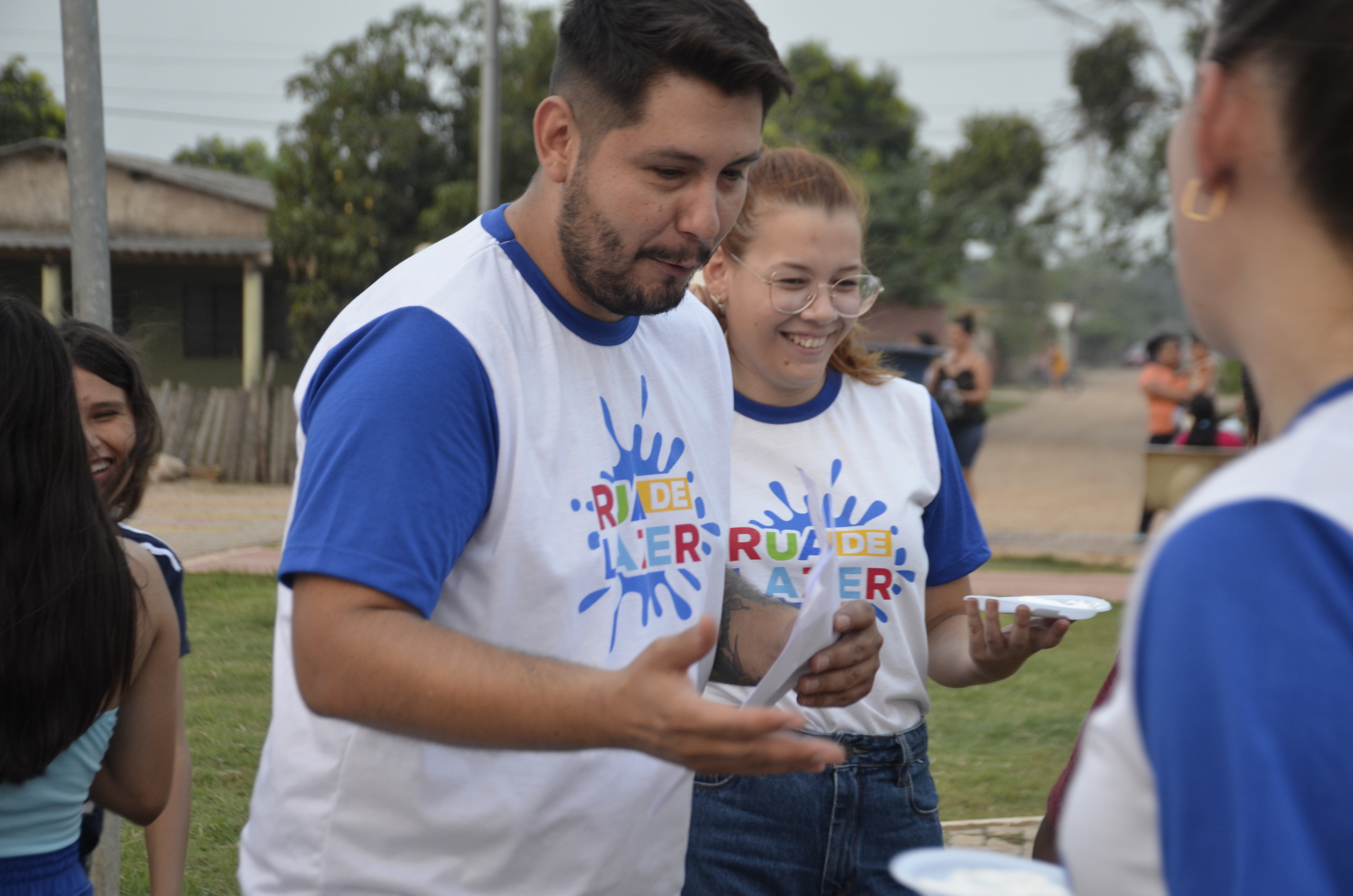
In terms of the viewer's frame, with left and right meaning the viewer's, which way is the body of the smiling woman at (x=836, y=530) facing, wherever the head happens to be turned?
facing the viewer and to the right of the viewer

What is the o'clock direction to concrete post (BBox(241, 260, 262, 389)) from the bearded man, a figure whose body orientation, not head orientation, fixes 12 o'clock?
The concrete post is roughly at 7 o'clock from the bearded man.

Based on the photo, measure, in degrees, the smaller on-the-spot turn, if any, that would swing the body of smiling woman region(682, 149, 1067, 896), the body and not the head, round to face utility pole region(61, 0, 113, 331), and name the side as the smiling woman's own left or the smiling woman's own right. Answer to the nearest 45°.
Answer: approximately 135° to the smiling woman's own right

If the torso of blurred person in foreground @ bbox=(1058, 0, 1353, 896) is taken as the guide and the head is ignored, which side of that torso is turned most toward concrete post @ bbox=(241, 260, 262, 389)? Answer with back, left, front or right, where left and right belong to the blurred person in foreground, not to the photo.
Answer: front

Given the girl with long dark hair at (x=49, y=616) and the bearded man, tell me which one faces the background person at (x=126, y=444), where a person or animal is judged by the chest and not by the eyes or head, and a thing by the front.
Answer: the girl with long dark hair

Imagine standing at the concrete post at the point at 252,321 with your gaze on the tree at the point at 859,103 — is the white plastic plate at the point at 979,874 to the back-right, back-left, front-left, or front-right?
back-right

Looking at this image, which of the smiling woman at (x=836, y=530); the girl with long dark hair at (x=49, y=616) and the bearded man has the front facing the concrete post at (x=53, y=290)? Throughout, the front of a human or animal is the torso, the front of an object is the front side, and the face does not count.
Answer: the girl with long dark hair

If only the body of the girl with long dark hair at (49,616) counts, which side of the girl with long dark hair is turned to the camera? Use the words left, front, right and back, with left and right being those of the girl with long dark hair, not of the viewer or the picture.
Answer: back

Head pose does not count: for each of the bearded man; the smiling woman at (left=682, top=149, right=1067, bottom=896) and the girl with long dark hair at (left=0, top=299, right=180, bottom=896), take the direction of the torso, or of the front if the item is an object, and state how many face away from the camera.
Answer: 1

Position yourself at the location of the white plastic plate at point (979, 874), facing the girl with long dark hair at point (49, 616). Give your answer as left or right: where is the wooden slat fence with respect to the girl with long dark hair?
right

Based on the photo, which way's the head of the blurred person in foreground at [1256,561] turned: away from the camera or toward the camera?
away from the camera

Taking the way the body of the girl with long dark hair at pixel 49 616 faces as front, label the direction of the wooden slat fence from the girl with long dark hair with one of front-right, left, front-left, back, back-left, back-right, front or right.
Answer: front

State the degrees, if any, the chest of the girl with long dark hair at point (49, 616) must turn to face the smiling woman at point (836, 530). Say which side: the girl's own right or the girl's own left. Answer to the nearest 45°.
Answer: approximately 90° to the girl's own right

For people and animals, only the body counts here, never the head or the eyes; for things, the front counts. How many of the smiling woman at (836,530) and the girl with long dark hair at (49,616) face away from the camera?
1

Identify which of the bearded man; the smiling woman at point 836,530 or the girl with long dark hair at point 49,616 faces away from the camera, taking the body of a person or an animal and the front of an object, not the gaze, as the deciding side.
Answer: the girl with long dark hair

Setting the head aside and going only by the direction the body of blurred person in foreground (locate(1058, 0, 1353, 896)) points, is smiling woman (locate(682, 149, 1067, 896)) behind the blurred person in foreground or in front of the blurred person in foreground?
in front

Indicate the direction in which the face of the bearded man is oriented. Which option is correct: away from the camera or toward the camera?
toward the camera

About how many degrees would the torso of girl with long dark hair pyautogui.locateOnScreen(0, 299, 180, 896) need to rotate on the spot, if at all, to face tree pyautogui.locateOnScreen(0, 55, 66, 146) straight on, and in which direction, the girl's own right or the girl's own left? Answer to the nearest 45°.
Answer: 0° — they already face it
